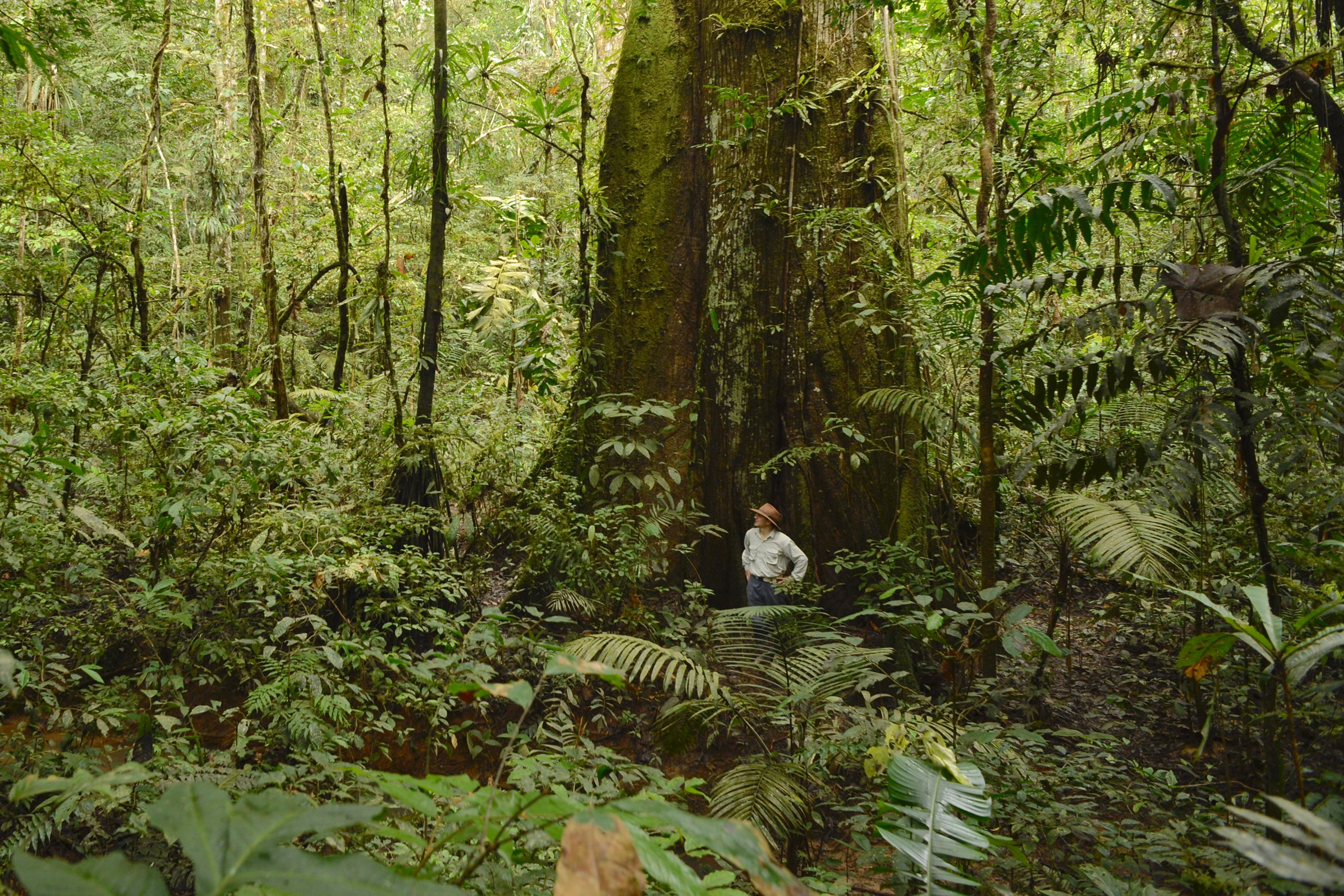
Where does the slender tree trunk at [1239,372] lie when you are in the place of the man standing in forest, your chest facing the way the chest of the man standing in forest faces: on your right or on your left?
on your left

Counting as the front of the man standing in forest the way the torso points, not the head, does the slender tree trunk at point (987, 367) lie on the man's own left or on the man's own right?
on the man's own left

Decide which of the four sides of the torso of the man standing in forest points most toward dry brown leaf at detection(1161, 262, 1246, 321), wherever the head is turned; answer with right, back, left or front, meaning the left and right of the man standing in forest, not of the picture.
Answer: left

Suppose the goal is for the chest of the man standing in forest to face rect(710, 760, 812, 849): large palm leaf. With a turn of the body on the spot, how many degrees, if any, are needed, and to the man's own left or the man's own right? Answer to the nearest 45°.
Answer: approximately 45° to the man's own left

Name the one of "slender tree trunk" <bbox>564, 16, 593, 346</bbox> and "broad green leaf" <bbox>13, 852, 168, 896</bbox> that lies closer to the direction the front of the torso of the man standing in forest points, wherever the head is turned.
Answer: the broad green leaf

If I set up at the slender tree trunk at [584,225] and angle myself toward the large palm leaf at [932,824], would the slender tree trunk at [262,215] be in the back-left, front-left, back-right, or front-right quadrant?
back-right

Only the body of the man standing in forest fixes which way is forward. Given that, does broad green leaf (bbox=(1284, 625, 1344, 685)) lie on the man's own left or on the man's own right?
on the man's own left

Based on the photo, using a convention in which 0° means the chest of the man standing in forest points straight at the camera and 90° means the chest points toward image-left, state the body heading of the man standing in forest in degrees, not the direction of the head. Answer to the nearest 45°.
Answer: approximately 45°

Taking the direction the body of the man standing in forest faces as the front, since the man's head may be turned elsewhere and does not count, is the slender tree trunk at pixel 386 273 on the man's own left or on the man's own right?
on the man's own right
